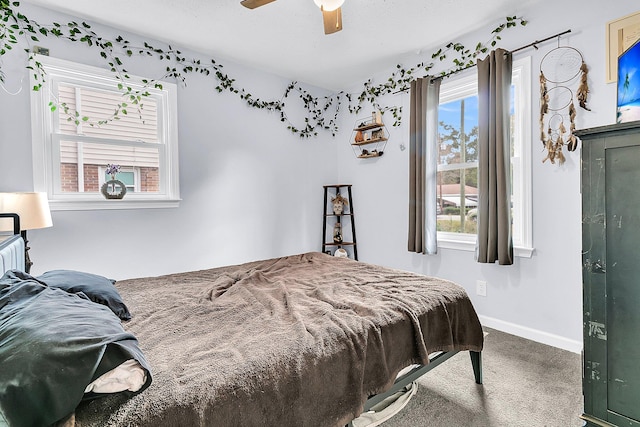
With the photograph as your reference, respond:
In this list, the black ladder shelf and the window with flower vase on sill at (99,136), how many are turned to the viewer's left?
0

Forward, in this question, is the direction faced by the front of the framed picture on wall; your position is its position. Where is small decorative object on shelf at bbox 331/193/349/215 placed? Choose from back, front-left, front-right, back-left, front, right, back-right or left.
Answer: front-right

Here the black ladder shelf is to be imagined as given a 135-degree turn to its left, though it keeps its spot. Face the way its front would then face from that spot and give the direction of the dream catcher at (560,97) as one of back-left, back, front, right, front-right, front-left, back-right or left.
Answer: right

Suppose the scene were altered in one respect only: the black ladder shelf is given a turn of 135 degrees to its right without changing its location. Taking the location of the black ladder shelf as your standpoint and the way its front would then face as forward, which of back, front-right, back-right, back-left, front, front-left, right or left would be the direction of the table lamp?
left

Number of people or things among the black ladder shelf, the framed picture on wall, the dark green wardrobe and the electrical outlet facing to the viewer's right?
0

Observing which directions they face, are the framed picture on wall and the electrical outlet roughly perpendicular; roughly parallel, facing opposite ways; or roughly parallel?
roughly parallel

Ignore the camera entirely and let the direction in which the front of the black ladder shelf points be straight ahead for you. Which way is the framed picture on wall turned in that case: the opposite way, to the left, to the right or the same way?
to the right

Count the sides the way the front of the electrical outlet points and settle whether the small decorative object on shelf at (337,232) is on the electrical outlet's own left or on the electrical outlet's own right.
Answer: on the electrical outlet's own right

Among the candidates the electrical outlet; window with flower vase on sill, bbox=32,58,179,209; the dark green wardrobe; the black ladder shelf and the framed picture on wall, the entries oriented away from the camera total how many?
0

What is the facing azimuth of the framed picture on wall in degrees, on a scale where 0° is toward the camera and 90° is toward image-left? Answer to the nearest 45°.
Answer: approximately 45°

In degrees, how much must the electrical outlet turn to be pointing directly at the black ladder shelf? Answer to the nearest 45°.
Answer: approximately 45° to its right

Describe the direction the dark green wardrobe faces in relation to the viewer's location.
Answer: facing the viewer and to the left of the viewer

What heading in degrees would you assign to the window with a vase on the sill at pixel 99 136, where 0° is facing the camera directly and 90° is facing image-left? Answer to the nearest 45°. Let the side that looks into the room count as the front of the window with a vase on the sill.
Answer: approximately 315°

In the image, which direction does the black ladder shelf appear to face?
toward the camera

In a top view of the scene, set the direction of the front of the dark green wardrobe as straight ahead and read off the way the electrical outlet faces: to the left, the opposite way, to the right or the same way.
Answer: the same way
